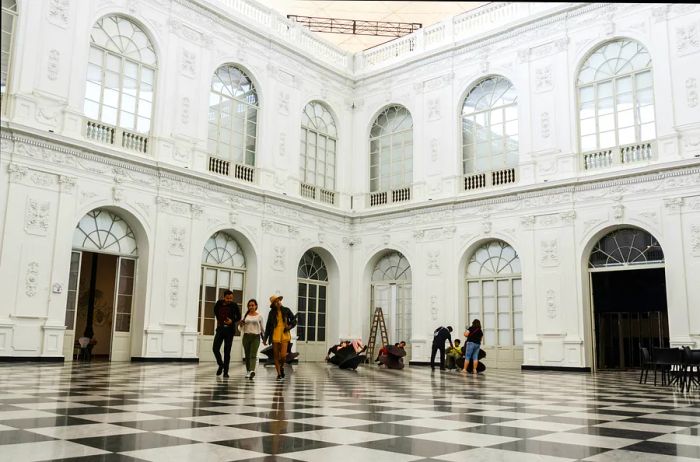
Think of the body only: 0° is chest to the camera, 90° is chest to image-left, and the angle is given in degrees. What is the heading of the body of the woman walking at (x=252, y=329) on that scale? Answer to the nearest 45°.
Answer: approximately 0°

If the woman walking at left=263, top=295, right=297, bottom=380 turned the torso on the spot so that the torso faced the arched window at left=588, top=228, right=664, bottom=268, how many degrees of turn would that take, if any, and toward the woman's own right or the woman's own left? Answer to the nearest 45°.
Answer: approximately 135° to the woman's own left

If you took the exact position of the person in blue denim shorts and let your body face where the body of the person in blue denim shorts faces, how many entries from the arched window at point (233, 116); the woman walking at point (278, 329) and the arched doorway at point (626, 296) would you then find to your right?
1

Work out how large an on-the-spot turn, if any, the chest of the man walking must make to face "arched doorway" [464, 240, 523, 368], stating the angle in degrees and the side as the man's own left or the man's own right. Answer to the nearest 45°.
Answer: approximately 135° to the man's own left

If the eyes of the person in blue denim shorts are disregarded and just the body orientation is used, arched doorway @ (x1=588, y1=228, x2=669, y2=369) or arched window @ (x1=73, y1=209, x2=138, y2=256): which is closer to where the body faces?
the arched window

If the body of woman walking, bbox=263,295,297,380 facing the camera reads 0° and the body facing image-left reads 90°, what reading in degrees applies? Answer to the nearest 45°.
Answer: approximately 0°

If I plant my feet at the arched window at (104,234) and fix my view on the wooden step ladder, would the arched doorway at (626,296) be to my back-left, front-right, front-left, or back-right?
front-right

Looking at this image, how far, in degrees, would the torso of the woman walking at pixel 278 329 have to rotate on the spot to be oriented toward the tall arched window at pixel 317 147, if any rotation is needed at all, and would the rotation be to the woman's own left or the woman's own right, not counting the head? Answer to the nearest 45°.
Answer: approximately 180°

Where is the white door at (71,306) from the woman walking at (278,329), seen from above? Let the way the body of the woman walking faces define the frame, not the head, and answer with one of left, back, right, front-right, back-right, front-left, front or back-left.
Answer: back-right

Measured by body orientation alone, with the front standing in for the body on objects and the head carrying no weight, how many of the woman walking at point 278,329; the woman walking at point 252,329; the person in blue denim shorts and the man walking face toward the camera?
3

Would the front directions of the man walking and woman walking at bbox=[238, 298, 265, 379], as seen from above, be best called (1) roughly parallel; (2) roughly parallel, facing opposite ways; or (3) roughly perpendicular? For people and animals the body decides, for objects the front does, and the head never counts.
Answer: roughly parallel

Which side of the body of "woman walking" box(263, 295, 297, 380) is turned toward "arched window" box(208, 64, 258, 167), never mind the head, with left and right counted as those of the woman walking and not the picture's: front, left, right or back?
back

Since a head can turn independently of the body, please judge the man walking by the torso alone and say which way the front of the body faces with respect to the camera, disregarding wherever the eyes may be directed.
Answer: toward the camera
